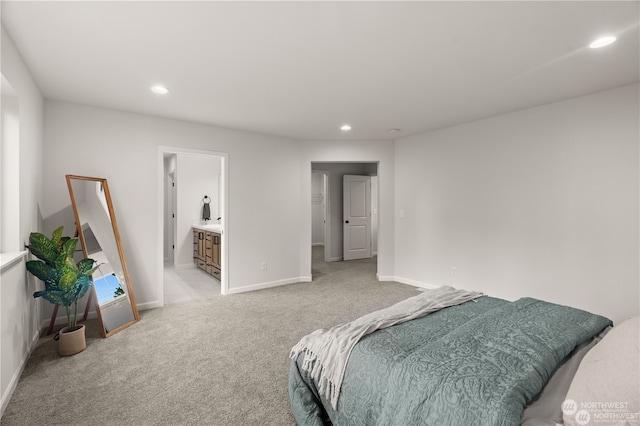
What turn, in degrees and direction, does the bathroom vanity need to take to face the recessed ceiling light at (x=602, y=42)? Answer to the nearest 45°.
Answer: approximately 90° to its left

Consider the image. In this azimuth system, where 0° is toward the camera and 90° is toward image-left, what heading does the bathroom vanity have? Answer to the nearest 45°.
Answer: approximately 45°

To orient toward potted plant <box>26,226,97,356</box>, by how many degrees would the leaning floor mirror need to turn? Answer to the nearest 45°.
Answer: approximately 90° to its right

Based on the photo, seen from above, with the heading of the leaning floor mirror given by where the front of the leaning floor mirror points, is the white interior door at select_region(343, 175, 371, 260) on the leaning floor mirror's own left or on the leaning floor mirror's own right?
on the leaning floor mirror's own left

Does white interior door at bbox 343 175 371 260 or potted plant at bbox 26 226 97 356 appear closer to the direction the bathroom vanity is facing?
the potted plant

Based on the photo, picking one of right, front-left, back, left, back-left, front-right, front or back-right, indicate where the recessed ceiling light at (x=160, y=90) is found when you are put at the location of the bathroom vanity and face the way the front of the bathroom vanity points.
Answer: front-left

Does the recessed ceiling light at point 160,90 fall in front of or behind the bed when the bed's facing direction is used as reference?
in front

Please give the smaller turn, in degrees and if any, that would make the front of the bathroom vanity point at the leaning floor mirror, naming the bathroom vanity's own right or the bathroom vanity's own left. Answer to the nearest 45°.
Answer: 0° — it already faces it

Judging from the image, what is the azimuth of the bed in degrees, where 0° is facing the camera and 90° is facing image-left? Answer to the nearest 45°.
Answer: approximately 135°
